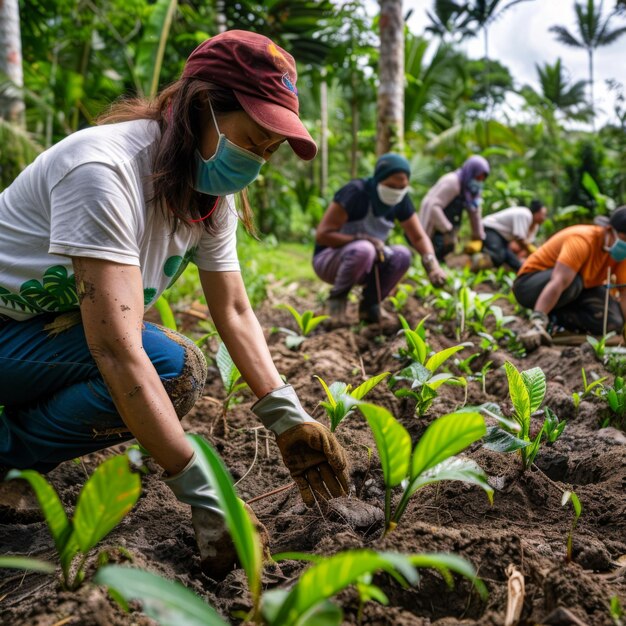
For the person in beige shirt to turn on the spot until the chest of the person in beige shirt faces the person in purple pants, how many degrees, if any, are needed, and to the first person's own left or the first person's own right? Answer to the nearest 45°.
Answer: approximately 45° to the first person's own right

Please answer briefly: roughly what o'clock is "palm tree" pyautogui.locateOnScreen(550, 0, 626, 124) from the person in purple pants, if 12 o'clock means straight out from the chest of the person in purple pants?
The palm tree is roughly at 8 o'clock from the person in purple pants.
